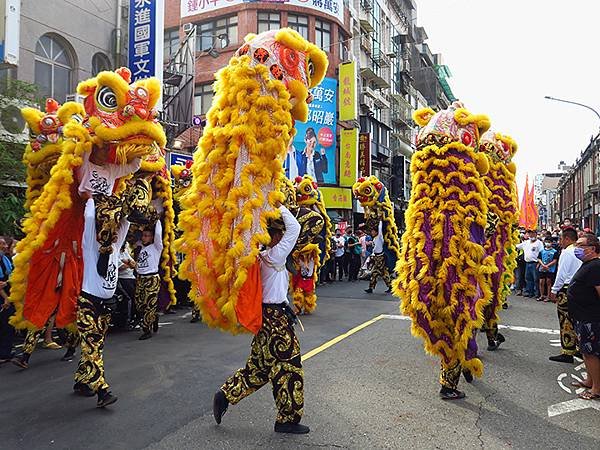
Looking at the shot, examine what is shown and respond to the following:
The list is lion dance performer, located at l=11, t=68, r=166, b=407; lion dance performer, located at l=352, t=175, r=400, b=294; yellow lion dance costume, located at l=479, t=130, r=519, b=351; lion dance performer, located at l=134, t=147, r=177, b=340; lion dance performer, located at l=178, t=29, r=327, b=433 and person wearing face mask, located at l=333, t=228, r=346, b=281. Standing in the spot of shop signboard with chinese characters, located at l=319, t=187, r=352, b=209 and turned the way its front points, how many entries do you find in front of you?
6

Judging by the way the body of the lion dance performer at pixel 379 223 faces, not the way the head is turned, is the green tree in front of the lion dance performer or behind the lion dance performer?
in front

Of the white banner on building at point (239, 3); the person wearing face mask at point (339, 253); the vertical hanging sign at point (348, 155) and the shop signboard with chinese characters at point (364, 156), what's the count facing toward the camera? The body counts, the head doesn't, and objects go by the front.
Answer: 4

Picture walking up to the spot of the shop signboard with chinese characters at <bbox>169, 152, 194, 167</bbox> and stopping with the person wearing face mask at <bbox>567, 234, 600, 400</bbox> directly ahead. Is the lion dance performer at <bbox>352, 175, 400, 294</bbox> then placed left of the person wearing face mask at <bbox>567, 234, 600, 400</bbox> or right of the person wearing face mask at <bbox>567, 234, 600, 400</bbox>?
left

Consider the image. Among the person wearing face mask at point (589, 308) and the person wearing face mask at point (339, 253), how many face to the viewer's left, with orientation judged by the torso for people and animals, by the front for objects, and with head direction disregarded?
1

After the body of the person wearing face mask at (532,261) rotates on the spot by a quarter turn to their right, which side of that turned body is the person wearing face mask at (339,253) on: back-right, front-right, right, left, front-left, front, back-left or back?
front

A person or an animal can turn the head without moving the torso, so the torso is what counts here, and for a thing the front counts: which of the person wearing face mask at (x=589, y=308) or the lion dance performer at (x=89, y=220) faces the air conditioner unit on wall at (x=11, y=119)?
the person wearing face mask

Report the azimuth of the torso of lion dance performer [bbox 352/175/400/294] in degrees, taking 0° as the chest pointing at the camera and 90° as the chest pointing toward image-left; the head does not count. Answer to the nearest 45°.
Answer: approximately 45°

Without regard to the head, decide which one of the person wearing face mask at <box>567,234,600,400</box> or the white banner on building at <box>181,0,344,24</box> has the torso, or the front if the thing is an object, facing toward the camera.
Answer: the white banner on building

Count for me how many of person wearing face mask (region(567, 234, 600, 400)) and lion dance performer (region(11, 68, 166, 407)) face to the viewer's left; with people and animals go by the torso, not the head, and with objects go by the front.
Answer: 1

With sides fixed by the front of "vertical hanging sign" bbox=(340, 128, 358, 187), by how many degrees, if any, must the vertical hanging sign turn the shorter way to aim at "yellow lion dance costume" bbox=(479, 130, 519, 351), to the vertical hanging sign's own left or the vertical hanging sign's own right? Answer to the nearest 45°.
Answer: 0° — it already faces it

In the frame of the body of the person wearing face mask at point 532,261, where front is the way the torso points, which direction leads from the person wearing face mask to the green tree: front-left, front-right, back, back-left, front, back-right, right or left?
front-right

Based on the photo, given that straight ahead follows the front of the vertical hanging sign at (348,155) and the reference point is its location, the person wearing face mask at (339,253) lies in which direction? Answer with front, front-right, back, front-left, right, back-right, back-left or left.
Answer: front

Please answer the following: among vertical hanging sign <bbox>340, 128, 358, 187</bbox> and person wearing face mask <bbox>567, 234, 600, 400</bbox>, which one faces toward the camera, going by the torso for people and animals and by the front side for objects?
the vertical hanging sign

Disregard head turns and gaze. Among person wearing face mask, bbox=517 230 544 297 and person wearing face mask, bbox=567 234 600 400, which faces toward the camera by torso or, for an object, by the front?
person wearing face mask, bbox=517 230 544 297

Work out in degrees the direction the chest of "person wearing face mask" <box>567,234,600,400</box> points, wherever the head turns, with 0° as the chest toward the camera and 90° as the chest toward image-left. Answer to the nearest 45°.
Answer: approximately 90°

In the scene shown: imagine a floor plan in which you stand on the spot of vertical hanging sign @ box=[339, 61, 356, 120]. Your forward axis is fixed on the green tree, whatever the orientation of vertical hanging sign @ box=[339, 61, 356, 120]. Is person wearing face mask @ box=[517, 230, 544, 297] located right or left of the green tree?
left

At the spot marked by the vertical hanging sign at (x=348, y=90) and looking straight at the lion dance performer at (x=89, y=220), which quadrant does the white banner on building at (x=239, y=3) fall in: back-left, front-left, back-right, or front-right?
front-right

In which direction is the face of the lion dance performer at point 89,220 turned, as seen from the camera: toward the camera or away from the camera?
toward the camera
